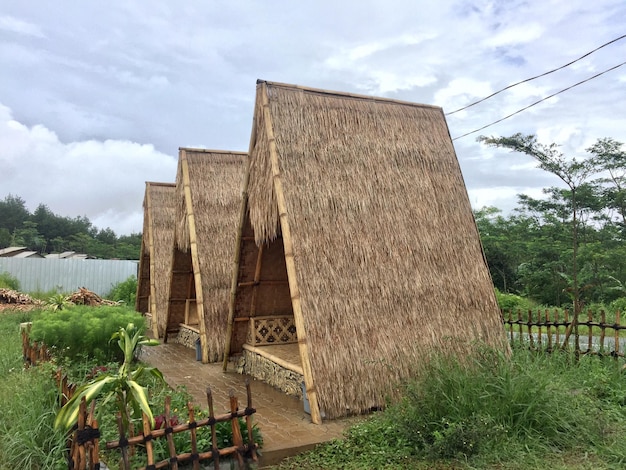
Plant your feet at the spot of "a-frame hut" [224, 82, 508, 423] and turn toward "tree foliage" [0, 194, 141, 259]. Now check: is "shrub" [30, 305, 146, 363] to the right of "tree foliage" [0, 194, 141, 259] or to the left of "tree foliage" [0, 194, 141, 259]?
left

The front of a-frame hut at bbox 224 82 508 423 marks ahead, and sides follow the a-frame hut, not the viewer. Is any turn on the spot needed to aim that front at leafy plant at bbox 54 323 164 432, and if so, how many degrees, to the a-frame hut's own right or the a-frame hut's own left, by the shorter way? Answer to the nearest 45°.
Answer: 0° — it already faces it

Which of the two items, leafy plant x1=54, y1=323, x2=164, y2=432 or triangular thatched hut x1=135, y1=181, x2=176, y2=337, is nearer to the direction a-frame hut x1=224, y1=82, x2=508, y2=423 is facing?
the leafy plant

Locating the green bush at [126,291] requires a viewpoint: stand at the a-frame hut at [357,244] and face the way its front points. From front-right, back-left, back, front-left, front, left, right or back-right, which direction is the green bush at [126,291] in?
right

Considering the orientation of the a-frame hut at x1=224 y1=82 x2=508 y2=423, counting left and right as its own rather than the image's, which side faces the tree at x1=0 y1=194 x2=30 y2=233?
right

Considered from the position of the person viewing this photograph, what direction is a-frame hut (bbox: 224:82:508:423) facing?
facing the viewer and to the left of the viewer

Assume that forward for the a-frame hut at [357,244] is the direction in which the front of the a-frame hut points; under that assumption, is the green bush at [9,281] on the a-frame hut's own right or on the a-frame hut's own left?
on the a-frame hut's own right

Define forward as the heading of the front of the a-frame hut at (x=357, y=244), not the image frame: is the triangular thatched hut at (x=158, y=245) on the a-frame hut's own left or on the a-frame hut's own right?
on the a-frame hut's own right

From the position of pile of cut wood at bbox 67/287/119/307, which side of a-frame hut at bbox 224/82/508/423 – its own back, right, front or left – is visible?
right
